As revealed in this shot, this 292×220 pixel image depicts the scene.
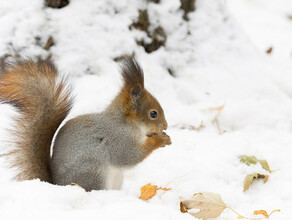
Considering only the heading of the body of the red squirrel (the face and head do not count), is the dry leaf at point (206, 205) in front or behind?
in front

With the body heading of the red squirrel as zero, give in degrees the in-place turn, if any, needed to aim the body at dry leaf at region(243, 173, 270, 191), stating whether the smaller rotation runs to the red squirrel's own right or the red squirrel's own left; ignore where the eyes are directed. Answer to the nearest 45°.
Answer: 0° — it already faces it

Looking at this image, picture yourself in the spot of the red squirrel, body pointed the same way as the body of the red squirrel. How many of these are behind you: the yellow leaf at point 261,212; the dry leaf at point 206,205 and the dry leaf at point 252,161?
0

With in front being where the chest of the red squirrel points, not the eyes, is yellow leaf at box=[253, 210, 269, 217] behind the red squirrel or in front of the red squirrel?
in front

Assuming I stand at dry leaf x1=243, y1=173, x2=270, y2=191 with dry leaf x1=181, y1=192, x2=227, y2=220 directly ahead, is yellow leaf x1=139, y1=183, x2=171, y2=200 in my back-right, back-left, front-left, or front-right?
front-right

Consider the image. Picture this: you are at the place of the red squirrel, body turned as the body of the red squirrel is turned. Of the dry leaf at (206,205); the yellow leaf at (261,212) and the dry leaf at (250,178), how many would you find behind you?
0

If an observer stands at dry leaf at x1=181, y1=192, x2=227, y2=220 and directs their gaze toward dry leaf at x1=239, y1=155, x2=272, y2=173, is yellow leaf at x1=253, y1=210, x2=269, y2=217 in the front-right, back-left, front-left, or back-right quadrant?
front-right

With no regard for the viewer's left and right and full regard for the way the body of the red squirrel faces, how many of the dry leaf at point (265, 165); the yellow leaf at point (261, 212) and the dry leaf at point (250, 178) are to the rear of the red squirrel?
0

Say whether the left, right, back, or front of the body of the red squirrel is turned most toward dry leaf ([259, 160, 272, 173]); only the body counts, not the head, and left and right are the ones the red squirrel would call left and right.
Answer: front

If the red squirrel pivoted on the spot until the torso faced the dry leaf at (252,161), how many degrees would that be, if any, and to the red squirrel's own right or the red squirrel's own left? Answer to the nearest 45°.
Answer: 0° — it already faces it

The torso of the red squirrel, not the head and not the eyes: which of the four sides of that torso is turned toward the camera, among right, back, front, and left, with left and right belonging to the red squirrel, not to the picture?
right
